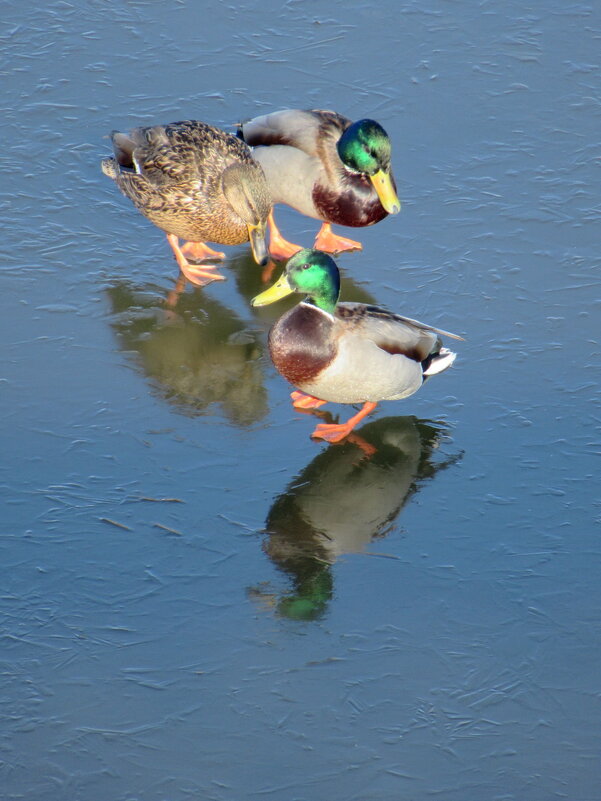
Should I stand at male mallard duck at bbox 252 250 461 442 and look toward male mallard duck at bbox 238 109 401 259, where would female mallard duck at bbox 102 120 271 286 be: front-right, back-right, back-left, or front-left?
front-left

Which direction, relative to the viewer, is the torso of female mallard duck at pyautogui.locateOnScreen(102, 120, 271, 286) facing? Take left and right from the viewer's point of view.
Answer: facing the viewer and to the right of the viewer

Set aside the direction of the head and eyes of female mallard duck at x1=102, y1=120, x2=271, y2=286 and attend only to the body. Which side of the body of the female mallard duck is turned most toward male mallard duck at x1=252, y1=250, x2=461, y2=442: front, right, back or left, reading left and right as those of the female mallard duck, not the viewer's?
front

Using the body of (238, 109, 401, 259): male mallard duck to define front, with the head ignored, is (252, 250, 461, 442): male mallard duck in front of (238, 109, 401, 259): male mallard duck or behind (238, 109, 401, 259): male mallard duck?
in front

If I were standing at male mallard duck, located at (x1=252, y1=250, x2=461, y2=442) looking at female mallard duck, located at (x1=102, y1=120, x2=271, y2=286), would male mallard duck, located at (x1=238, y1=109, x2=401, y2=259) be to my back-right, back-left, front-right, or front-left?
front-right

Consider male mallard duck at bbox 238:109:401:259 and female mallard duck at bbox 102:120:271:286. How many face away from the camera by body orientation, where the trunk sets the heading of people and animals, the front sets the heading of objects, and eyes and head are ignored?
0

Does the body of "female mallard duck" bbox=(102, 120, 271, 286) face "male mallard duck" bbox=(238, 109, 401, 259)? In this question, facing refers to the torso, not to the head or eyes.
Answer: no

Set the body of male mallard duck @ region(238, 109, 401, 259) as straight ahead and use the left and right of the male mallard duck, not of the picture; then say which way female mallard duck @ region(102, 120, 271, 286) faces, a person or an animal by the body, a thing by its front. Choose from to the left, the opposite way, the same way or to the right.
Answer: the same way

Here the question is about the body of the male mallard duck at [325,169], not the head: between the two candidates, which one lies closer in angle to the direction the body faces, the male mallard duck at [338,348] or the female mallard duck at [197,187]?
the male mallard duck
